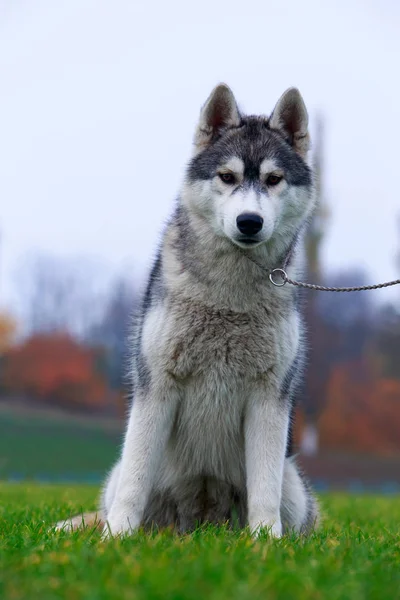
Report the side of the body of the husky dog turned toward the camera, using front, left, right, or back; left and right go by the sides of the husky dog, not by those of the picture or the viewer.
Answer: front
